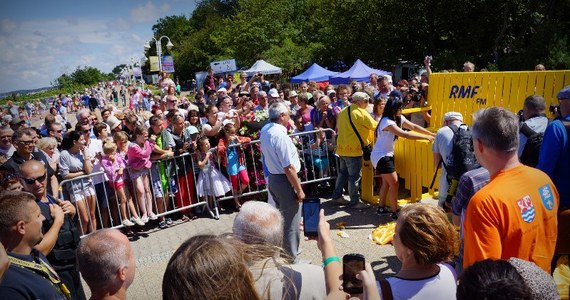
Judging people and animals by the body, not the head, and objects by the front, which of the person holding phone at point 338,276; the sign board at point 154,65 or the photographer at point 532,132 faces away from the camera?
the person holding phone

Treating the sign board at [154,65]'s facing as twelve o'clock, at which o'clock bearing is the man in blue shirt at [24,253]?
The man in blue shirt is roughly at 12 o'clock from the sign board.

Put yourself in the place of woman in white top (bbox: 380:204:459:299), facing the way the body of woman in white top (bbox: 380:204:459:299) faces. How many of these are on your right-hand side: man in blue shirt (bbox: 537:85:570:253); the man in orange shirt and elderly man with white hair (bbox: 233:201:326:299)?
2

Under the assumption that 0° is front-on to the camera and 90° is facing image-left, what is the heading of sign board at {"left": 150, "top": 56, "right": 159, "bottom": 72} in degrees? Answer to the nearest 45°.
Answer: approximately 0°

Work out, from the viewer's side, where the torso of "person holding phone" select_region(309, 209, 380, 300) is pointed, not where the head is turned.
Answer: away from the camera

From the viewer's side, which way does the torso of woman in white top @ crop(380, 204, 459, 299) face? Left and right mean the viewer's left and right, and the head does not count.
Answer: facing away from the viewer and to the left of the viewer

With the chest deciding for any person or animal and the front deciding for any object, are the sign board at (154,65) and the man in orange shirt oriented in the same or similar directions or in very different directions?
very different directions

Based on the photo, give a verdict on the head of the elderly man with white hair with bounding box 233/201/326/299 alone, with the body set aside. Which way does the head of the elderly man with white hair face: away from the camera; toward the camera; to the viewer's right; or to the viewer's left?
away from the camera

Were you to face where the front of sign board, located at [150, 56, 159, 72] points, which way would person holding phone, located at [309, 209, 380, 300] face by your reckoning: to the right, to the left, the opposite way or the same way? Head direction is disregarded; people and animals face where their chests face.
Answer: the opposite way

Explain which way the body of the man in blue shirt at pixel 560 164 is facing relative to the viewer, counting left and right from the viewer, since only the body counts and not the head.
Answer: facing away from the viewer and to the left of the viewer

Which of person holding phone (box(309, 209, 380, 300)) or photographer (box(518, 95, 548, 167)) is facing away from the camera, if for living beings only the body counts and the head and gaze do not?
the person holding phone

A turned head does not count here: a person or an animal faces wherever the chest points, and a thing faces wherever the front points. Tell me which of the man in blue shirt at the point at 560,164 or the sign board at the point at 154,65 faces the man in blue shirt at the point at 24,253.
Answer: the sign board

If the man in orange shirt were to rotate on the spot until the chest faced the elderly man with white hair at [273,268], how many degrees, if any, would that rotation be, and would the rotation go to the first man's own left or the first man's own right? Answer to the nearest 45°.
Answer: approximately 90° to the first man's own left
